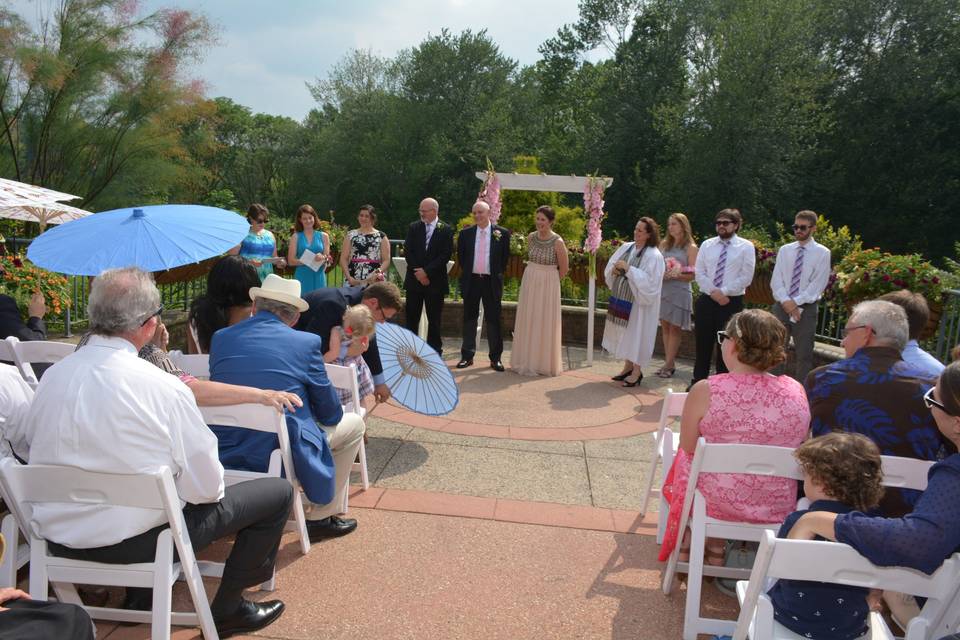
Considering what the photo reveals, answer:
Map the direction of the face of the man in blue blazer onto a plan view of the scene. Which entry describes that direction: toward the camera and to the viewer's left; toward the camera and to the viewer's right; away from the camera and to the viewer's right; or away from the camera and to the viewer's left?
away from the camera and to the viewer's right

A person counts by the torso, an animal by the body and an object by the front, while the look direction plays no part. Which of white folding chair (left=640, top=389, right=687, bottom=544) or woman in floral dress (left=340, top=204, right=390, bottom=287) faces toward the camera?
the woman in floral dress

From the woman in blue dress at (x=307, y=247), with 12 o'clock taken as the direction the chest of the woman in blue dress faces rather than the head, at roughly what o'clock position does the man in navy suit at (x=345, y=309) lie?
The man in navy suit is roughly at 12 o'clock from the woman in blue dress.

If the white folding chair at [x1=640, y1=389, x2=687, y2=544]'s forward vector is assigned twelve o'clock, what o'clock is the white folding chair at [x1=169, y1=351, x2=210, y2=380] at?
the white folding chair at [x1=169, y1=351, x2=210, y2=380] is roughly at 10 o'clock from the white folding chair at [x1=640, y1=389, x2=687, y2=544].

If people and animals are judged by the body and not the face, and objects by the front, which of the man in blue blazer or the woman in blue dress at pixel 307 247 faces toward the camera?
the woman in blue dress

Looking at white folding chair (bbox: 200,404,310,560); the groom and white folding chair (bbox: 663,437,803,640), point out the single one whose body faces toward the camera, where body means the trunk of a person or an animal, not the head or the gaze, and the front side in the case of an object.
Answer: the groom

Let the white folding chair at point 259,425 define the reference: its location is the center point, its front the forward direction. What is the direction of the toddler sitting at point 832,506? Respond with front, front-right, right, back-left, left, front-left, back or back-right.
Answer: right

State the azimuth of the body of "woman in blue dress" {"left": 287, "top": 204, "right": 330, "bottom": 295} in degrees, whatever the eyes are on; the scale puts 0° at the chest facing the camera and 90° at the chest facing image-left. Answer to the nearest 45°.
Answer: approximately 0°

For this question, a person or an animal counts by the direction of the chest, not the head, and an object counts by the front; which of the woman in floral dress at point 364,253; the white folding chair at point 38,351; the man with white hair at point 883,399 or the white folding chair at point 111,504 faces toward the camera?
the woman in floral dress

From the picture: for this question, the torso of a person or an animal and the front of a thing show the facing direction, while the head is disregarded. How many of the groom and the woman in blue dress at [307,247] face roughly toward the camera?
2

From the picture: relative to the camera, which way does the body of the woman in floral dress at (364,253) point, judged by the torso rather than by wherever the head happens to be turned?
toward the camera

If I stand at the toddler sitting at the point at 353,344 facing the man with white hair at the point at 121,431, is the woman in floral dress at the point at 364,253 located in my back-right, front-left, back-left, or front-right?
back-right

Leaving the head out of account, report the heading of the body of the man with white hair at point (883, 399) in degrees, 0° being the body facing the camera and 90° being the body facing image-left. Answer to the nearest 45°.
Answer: approximately 135°

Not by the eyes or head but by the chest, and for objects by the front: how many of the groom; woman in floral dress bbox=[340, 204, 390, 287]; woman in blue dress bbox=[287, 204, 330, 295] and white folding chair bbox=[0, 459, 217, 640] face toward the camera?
3

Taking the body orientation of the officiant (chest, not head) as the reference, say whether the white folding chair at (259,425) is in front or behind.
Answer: in front

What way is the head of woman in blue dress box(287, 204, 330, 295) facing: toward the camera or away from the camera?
toward the camera

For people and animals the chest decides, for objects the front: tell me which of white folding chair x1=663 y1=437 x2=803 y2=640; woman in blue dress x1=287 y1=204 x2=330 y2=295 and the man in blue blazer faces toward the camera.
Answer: the woman in blue dress

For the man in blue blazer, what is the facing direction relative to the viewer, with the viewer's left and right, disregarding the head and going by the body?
facing away from the viewer and to the right of the viewer
